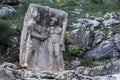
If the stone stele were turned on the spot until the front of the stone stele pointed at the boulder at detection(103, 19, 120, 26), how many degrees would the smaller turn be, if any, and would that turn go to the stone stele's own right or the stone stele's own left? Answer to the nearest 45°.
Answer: approximately 135° to the stone stele's own left

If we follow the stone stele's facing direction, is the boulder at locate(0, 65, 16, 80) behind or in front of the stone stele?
in front

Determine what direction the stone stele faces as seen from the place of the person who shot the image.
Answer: facing the viewer

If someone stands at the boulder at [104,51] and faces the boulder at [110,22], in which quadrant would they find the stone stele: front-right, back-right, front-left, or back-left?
back-left

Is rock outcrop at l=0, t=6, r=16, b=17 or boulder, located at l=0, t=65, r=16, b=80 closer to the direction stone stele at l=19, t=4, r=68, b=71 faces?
the boulder
